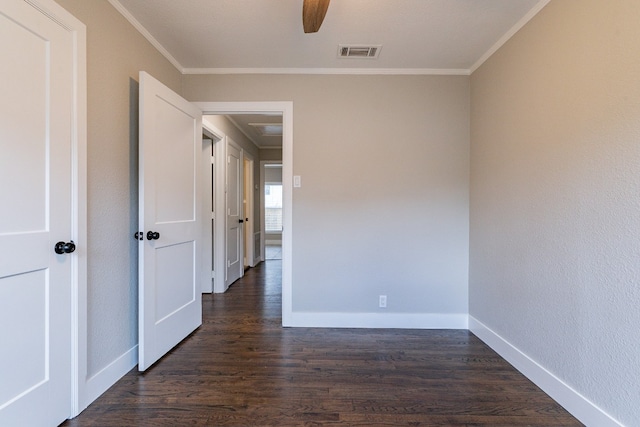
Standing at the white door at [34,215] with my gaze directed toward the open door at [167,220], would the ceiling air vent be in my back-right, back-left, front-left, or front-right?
front-right

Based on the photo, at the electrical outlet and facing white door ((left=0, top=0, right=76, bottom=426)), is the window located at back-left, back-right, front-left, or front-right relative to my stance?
back-right

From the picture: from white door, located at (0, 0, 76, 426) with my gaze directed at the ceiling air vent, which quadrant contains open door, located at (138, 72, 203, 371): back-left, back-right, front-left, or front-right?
front-left

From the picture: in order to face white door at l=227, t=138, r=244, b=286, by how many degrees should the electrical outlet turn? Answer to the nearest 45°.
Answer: approximately 135° to its right

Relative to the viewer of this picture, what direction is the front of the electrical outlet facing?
facing the viewer
